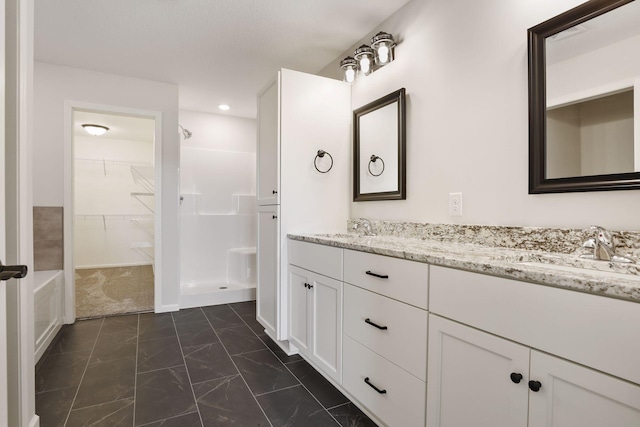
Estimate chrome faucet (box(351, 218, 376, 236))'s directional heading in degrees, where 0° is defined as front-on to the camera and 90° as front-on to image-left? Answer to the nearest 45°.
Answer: approximately 45°

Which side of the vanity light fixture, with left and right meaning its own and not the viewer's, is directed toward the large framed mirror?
left

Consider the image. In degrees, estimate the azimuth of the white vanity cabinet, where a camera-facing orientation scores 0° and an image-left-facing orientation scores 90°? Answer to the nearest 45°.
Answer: approximately 45°

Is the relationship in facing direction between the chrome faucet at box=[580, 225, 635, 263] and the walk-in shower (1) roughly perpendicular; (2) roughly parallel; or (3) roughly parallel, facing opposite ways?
roughly perpendicular
